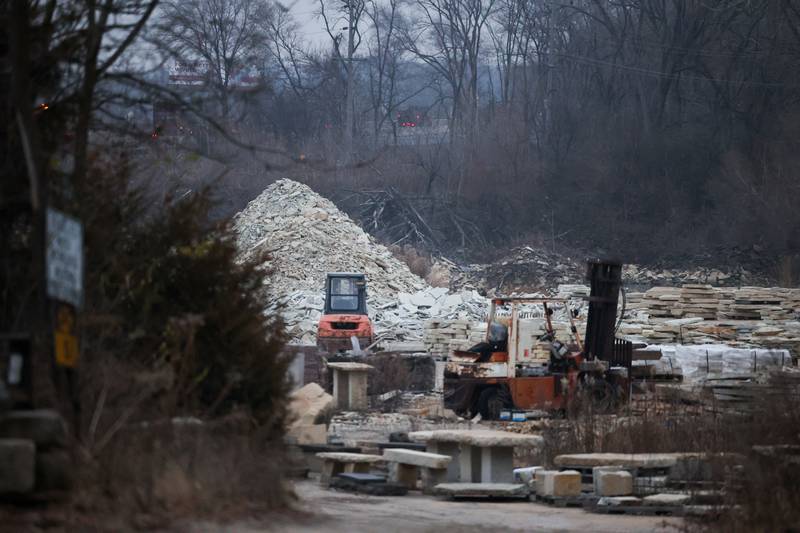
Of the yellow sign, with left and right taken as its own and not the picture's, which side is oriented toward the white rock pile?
back

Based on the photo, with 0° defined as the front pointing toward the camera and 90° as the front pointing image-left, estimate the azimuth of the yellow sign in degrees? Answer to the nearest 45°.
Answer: approximately 0°

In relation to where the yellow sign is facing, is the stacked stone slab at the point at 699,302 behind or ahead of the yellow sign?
behind

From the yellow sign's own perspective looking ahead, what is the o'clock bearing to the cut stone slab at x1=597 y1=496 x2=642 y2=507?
The cut stone slab is roughly at 8 o'clock from the yellow sign.

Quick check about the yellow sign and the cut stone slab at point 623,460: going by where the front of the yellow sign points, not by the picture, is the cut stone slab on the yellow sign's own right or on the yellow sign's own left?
on the yellow sign's own left
